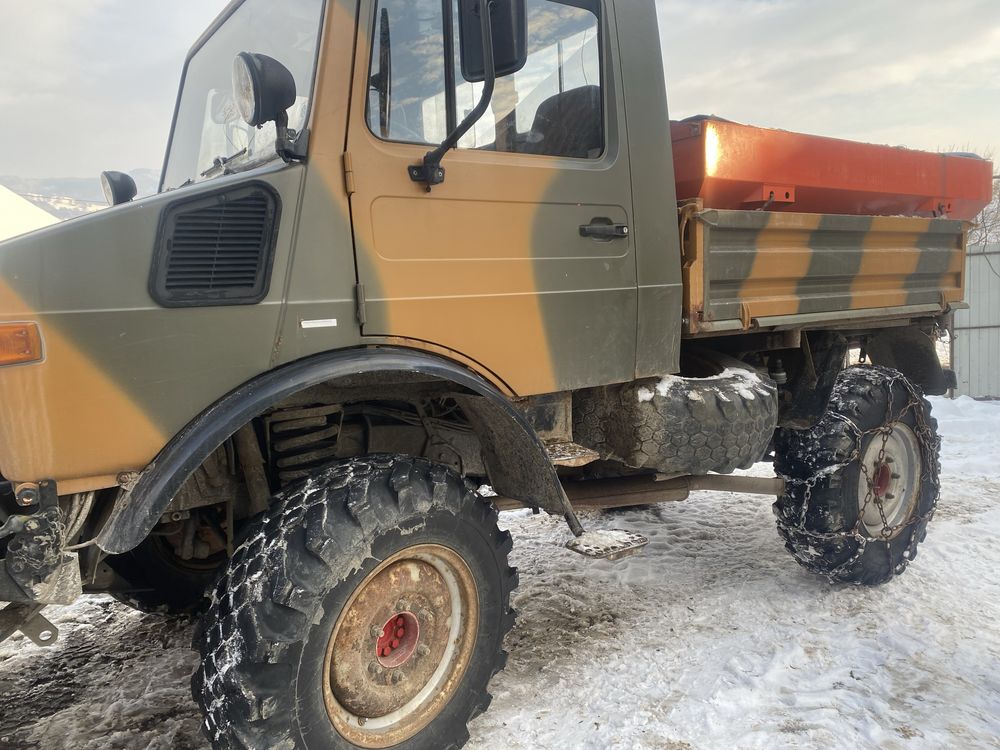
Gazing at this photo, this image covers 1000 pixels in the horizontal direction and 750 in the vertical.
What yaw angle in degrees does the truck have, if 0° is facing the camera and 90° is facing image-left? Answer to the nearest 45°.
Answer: approximately 45°

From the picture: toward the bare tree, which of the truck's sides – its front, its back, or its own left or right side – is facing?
back
